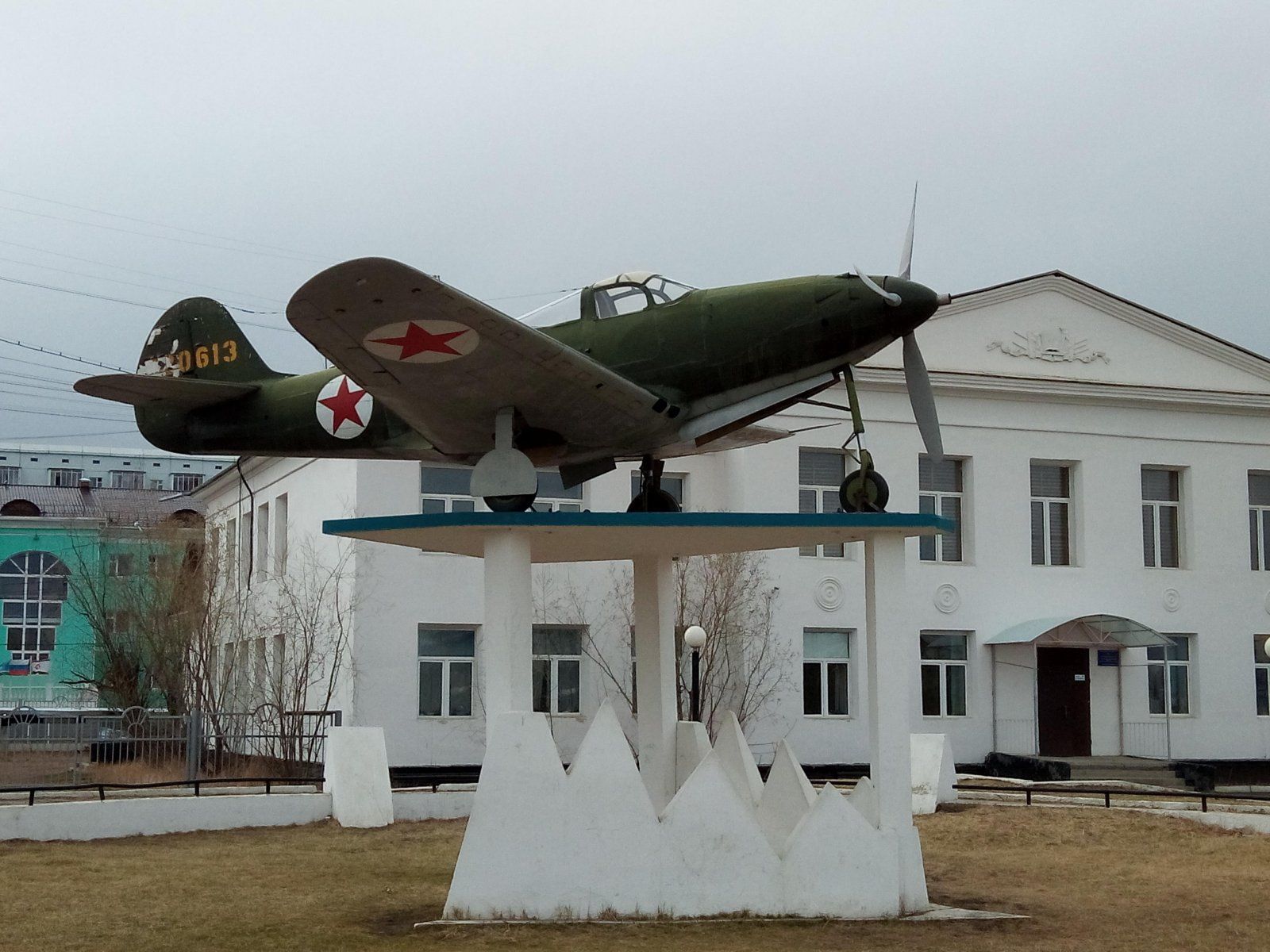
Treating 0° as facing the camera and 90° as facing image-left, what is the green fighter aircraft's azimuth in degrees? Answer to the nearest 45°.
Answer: approximately 315°

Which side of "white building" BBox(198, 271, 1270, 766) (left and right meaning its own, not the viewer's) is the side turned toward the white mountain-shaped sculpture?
front

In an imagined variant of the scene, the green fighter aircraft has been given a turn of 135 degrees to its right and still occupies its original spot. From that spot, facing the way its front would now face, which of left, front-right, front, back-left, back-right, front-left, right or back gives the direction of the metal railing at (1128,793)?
back-right

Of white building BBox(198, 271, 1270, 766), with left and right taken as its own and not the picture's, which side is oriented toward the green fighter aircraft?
front

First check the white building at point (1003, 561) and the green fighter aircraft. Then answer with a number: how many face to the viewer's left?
0

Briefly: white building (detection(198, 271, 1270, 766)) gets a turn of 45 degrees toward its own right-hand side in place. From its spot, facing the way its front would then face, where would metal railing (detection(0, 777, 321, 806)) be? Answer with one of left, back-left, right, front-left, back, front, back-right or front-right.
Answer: front

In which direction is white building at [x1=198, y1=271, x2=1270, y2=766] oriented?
toward the camera

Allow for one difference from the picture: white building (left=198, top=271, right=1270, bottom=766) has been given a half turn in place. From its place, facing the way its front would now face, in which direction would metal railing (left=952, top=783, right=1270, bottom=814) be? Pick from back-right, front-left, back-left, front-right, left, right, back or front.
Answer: back
